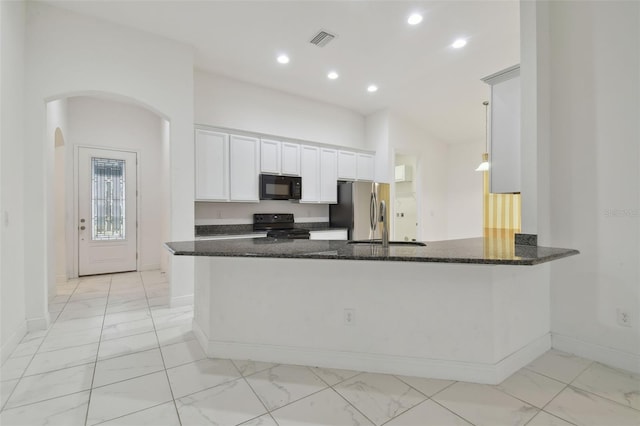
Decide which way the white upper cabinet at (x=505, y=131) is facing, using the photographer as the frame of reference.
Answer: facing away from the viewer and to the left of the viewer

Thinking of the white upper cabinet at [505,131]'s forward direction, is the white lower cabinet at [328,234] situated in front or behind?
in front

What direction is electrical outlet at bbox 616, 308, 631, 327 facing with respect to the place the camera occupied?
facing the viewer and to the left of the viewer

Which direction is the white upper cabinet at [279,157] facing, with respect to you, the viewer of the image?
facing the viewer and to the right of the viewer

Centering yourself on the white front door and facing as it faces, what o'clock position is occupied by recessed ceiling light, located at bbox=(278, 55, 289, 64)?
The recessed ceiling light is roughly at 11 o'clock from the white front door.

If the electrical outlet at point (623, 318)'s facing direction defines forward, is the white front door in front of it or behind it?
in front

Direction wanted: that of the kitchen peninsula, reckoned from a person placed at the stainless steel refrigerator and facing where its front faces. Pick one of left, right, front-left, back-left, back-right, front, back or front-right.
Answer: front-right

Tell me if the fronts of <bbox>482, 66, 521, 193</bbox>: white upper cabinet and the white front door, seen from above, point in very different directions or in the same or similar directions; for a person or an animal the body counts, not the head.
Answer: very different directions
